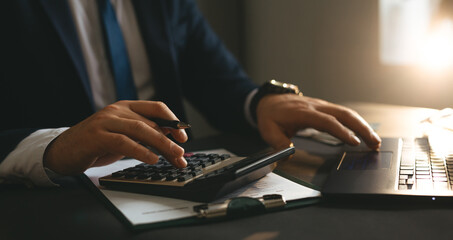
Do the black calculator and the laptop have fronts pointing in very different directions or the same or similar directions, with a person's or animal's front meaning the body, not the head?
same or similar directions

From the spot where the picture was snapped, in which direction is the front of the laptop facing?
facing to the left of the viewer

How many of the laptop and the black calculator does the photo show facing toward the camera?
0
